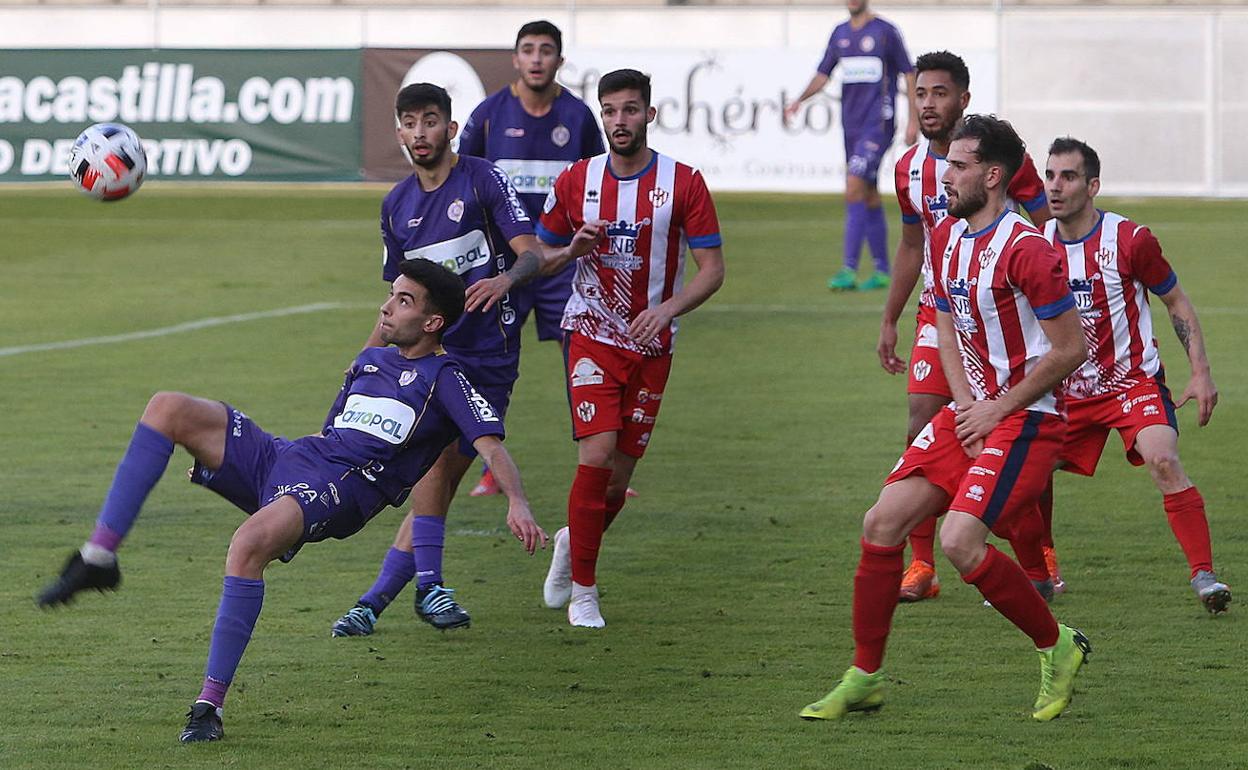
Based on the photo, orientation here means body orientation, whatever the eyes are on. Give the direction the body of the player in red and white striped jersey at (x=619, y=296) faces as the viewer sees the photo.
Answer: toward the camera

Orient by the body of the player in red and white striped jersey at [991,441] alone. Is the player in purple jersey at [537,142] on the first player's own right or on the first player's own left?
on the first player's own right

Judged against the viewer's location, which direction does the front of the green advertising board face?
facing the viewer

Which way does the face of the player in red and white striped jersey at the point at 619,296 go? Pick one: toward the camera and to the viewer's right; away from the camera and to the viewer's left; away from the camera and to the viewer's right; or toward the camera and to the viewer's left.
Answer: toward the camera and to the viewer's left

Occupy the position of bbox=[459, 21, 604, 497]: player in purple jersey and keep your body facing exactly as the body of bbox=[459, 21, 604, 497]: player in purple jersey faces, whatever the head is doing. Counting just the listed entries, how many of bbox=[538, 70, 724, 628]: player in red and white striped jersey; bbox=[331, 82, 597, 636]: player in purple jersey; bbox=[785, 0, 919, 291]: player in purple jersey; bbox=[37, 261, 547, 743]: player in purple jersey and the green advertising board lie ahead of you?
3

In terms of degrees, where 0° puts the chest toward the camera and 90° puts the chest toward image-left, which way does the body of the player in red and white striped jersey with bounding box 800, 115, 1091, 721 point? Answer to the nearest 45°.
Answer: approximately 45°

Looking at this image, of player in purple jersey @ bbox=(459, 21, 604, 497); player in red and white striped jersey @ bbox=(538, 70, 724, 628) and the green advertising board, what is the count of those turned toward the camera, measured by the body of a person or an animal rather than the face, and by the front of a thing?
3

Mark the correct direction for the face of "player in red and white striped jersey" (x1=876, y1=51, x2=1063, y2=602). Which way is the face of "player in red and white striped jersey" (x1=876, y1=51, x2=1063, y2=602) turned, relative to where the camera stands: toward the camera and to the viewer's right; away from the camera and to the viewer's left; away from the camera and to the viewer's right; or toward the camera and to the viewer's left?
toward the camera and to the viewer's left

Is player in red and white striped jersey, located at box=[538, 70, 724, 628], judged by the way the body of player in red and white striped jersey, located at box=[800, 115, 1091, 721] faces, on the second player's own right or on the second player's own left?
on the second player's own right

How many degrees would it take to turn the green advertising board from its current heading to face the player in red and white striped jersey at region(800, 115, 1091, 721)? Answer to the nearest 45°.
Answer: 0° — it already faces them

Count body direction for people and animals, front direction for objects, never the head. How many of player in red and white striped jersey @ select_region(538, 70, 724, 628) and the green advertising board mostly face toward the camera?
2

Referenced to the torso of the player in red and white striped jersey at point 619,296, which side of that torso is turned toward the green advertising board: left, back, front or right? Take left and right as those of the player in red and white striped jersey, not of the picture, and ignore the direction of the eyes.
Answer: back

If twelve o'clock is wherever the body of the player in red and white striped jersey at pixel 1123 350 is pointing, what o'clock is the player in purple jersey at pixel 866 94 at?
The player in purple jersey is roughly at 4 o'clock from the player in red and white striped jersey.
